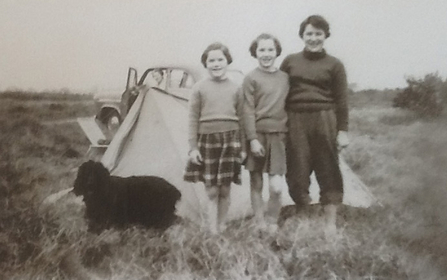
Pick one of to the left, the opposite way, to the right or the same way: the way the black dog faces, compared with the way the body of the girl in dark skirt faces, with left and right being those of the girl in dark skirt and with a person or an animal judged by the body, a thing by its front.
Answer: to the right

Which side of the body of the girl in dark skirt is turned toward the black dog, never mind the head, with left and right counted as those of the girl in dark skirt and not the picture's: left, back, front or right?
right

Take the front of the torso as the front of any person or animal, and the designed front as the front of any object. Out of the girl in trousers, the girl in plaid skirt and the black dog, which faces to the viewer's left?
the black dog

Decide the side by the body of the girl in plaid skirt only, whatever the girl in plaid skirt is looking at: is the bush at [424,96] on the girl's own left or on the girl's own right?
on the girl's own left

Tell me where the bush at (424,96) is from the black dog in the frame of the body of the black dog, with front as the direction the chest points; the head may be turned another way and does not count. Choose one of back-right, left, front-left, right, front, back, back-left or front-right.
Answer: back

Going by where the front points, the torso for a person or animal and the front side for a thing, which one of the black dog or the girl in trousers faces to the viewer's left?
the black dog

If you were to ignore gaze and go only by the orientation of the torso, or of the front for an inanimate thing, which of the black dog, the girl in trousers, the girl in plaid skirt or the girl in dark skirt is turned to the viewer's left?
the black dog

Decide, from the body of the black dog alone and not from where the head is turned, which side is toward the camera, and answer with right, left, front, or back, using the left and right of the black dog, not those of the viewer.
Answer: left

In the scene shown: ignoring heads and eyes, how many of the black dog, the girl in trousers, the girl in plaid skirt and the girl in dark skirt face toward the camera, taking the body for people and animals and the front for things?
3
